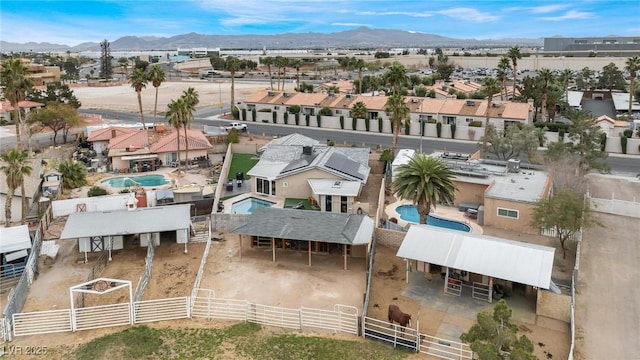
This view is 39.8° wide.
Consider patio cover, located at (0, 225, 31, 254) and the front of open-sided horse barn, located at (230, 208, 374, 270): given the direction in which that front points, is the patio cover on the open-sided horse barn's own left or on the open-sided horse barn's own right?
on the open-sided horse barn's own right

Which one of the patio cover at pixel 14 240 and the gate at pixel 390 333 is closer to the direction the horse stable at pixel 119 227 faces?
the gate

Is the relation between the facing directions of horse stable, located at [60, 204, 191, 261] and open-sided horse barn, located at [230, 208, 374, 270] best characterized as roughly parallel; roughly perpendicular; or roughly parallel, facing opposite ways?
roughly parallel

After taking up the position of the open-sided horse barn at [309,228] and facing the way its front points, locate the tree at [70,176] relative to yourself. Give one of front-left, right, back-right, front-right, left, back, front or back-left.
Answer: back-right

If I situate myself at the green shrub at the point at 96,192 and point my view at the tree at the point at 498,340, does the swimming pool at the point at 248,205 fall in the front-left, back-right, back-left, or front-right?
front-left

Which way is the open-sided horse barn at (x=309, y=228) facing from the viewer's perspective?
toward the camera

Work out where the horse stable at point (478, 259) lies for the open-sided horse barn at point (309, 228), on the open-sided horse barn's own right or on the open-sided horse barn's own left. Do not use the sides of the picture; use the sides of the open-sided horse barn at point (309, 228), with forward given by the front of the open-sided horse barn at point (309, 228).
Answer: on the open-sided horse barn's own left

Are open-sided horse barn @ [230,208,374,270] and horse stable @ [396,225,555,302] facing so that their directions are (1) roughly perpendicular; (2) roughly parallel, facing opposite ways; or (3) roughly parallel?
roughly parallel

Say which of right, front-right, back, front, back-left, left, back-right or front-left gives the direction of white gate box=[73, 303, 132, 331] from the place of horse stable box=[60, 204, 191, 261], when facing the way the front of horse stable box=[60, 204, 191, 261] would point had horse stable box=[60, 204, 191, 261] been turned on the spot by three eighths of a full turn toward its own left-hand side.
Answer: back-right

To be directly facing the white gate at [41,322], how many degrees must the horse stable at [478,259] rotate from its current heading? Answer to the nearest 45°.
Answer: approximately 45° to its right
